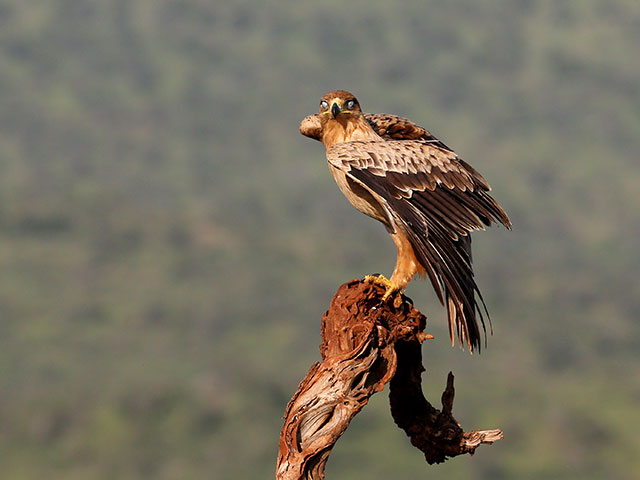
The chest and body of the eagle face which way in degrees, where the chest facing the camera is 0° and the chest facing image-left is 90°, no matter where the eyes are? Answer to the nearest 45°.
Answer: approximately 90°
